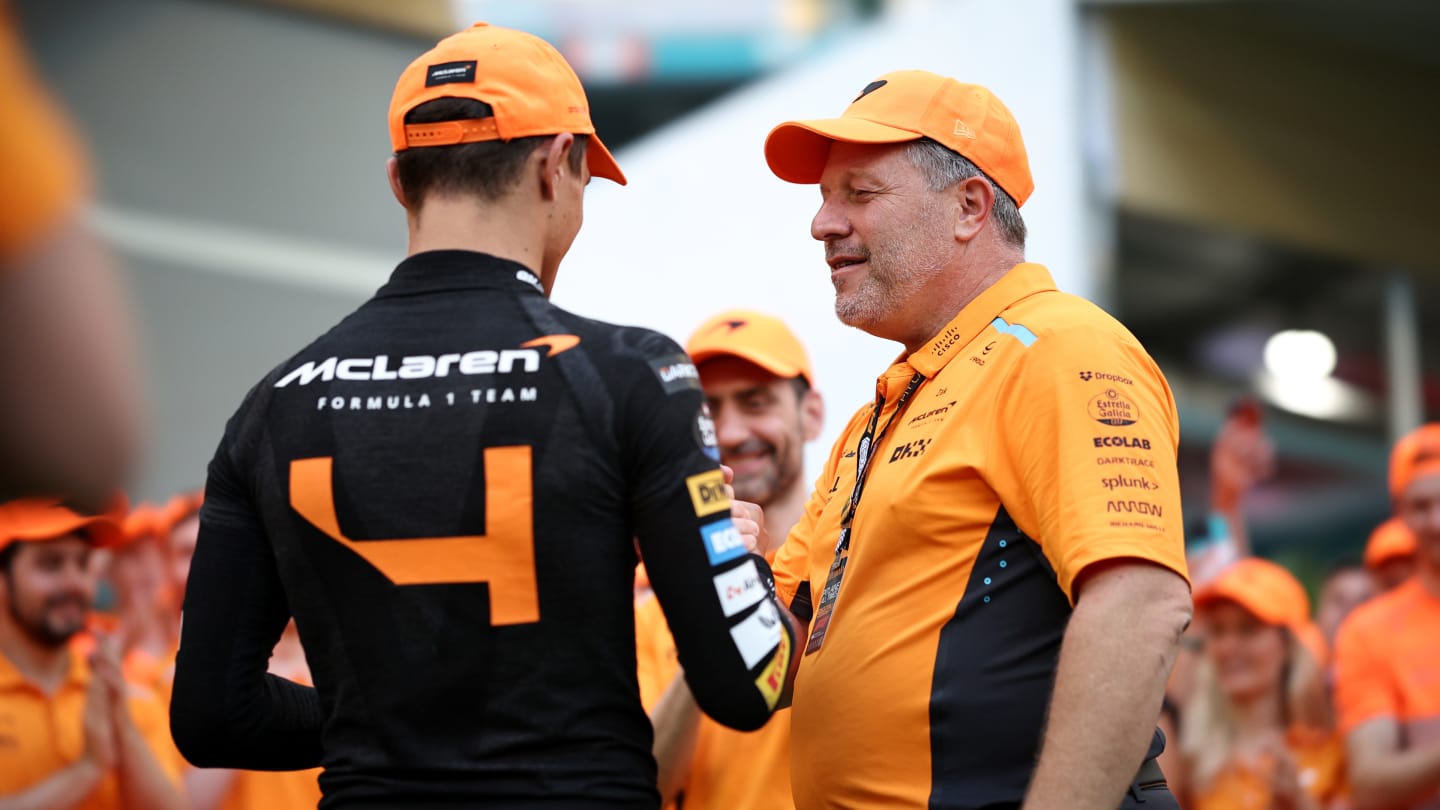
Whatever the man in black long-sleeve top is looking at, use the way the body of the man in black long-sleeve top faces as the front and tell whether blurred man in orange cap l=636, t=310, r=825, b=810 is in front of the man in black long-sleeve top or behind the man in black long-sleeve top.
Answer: in front

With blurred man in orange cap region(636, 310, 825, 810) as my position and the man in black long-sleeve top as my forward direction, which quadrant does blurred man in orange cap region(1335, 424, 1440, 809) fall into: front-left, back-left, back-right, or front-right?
back-left

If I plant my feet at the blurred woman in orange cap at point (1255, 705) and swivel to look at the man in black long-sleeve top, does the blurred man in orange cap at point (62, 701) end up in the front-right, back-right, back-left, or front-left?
front-right

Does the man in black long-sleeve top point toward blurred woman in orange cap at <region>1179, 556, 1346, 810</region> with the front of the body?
yes

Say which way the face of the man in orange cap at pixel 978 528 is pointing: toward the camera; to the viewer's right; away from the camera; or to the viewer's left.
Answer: to the viewer's left

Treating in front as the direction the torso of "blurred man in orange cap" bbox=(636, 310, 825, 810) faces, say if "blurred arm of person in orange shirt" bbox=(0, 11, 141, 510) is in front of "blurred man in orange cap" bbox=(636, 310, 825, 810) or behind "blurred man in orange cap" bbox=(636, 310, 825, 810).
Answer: in front

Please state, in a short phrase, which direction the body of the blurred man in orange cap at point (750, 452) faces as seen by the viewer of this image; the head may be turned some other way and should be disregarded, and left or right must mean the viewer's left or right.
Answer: facing the viewer and to the left of the viewer

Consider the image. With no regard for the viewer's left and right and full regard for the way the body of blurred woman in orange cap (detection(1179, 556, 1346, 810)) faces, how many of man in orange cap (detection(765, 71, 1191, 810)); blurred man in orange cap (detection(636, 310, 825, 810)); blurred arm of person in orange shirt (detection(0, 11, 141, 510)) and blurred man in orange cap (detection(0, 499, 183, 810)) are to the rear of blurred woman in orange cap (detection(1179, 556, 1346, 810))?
0

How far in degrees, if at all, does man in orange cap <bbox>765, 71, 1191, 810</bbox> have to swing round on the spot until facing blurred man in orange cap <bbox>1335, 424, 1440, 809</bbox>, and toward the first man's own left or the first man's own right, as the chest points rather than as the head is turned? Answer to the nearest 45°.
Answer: approximately 180°

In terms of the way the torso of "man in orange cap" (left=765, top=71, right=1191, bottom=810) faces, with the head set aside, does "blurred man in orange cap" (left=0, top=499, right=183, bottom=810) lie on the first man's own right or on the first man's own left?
on the first man's own right

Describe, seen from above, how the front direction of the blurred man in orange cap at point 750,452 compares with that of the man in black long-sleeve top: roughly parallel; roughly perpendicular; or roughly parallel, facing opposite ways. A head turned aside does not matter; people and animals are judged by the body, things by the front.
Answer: roughly parallel, facing opposite ways

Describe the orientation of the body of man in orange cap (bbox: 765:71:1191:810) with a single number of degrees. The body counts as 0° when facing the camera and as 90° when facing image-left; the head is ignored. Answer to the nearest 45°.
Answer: approximately 45°

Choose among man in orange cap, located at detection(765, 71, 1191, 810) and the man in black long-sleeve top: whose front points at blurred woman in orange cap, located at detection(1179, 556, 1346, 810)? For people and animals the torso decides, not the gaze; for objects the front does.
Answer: the man in black long-sleeve top

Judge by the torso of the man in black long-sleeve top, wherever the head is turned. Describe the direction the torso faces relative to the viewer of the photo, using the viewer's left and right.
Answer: facing away from the viewer and to the right of the viewer

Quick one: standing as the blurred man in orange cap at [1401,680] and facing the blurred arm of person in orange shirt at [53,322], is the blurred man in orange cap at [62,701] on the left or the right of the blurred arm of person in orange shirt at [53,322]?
right

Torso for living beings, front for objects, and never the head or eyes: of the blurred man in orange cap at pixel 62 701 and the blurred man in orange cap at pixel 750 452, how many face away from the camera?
0

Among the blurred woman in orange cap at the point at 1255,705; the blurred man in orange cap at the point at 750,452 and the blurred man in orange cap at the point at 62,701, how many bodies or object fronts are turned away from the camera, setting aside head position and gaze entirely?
0

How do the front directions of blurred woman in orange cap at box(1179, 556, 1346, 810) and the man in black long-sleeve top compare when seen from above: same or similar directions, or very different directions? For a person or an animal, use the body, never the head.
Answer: very different directions

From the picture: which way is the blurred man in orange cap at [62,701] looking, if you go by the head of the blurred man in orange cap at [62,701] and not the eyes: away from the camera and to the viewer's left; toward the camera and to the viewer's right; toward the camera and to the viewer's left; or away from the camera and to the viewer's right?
toward the camera and to the viewer's right
